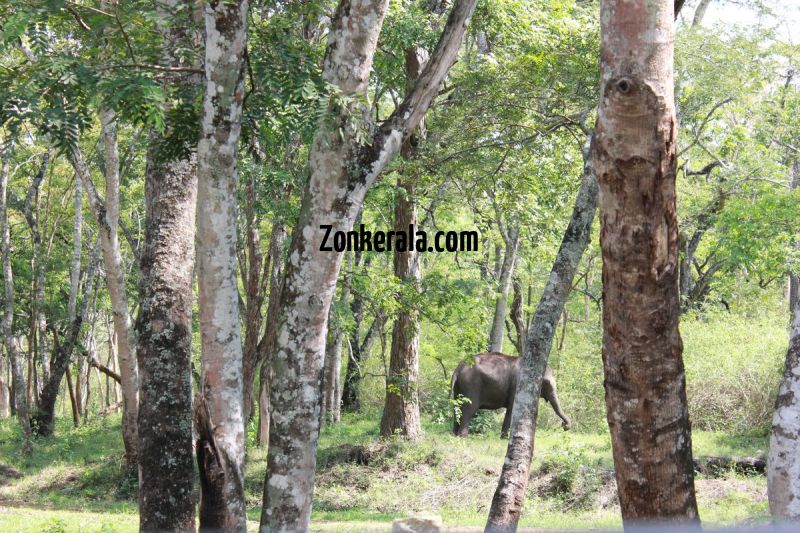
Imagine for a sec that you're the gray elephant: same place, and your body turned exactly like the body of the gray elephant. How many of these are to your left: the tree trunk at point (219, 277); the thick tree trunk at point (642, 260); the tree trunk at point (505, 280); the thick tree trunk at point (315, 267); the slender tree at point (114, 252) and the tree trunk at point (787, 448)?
1

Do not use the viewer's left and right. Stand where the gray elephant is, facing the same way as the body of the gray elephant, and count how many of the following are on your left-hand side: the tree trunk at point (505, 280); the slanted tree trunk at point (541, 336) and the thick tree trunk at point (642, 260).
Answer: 1

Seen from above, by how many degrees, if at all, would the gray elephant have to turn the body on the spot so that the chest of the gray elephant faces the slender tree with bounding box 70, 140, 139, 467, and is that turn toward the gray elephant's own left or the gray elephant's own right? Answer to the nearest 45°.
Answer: approximately 135° to the gray elephant's own right

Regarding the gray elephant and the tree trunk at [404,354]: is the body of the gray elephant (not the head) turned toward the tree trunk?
no

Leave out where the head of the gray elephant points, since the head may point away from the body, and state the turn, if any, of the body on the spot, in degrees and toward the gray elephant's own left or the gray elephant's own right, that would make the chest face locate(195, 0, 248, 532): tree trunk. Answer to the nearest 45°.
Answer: approximately 90° to the gray elephant's own right

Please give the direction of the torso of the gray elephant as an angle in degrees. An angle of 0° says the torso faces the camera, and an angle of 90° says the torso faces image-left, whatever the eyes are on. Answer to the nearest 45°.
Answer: approximately 270°

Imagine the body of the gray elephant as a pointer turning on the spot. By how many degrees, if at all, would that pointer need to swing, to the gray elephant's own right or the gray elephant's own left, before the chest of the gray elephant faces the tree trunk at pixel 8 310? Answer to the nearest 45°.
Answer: approximately 180°

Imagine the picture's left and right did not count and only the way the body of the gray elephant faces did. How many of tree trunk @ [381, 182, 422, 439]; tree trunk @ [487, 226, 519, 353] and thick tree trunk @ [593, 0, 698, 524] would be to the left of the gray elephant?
1

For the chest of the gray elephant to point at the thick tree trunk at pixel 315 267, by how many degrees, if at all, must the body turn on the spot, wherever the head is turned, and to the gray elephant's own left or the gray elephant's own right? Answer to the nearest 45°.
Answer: approximately 90° to the gray elephant's own right

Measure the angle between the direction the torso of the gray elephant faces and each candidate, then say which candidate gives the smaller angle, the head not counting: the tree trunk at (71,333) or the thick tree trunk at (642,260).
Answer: the thick tree trunk

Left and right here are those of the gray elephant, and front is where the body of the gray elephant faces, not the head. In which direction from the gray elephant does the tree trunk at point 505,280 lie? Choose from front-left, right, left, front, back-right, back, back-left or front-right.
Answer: left

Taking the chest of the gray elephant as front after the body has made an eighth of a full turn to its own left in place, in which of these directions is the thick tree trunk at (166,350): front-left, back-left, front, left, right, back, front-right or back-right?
back-right

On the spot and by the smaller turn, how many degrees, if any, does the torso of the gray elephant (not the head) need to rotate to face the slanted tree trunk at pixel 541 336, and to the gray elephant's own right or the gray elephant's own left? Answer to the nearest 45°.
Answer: approximately 90° to the gray elephant's own right

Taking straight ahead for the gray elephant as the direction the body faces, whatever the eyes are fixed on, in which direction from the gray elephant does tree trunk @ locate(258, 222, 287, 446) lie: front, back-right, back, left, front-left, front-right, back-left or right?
back-right

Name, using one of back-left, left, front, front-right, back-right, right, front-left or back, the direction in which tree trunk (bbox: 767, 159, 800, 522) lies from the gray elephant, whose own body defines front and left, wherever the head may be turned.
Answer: right
